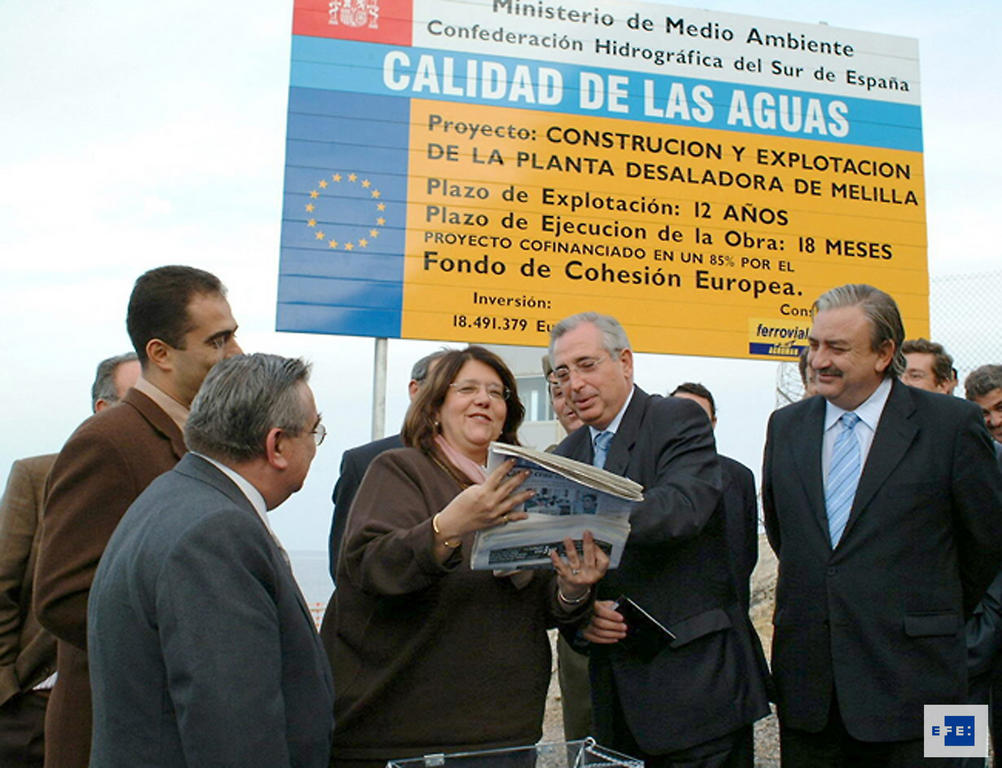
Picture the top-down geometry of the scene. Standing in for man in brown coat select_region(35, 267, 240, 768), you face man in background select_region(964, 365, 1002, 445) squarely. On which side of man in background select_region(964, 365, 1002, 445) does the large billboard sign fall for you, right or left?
left

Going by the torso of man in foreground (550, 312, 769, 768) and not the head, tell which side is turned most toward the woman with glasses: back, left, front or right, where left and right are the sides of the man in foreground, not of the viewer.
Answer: front

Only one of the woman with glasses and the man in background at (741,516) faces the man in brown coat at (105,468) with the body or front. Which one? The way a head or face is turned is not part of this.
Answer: the man in background

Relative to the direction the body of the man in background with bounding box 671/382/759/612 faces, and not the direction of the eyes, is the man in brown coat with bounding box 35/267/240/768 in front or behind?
in front

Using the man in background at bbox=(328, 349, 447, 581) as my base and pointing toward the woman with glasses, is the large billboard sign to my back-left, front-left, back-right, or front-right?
back-left

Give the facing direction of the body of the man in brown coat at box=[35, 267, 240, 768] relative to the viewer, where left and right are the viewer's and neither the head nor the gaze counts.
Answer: facing to the right of the viewer

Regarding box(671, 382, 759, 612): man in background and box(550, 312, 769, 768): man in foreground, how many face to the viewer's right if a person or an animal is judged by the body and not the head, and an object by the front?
0

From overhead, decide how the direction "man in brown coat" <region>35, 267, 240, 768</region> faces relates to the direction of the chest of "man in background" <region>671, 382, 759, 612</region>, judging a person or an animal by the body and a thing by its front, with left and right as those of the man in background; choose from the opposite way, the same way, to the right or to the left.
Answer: the opposite way

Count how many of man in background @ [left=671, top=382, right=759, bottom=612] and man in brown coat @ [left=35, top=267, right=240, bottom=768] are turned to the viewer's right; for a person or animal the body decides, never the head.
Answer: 1

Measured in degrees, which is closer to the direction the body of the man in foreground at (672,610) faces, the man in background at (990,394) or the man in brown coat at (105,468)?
the man in brown coat

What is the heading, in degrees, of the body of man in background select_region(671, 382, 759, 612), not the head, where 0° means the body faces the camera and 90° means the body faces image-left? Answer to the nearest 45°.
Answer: approximately 45°

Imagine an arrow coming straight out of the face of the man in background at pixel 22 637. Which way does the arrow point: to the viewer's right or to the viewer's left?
to the viewer's right

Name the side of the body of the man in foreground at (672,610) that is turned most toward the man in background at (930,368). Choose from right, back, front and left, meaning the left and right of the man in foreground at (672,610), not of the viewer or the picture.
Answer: back
